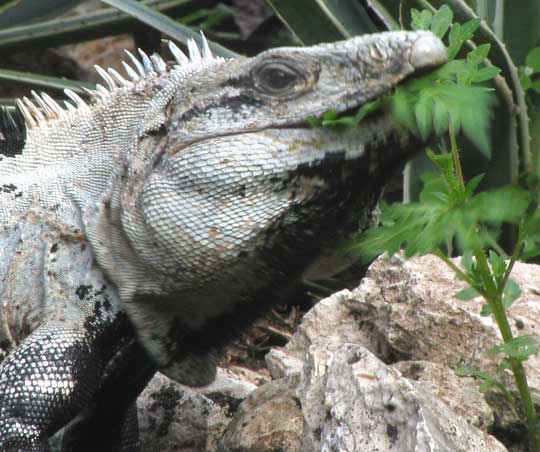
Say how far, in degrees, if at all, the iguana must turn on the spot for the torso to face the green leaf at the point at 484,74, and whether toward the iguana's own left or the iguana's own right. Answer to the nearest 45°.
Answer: approximately 45° to the iguana's own right

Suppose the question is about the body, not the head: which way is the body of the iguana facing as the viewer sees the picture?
to the viewer's right

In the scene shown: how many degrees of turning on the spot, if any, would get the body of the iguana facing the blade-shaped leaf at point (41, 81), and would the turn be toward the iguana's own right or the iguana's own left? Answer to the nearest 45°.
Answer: approximately 90° to the iguana's own left

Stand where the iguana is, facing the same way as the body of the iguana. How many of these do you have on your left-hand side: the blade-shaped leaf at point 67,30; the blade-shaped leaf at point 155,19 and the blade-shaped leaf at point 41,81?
3

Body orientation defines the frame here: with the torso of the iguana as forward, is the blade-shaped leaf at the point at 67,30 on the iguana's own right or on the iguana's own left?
on the iguana's own left

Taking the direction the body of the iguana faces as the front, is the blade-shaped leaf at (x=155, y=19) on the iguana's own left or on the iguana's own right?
on the iguana's own left

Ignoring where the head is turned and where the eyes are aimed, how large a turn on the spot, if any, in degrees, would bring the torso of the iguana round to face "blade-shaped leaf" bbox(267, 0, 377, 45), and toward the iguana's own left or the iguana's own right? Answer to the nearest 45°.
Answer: approximately 45° to the iguana's own left

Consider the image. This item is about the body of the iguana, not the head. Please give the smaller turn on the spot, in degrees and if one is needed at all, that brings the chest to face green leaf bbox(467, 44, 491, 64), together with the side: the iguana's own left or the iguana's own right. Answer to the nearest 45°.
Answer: approximately 45° to the iguana's own right

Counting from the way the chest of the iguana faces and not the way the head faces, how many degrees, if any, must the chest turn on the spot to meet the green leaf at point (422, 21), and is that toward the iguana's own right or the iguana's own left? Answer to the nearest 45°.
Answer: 0° — it already faces it
